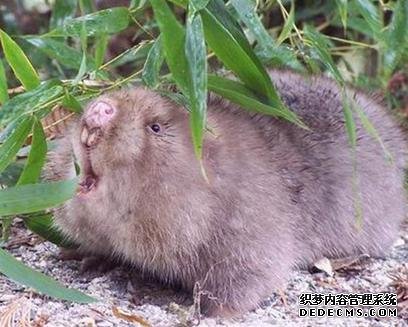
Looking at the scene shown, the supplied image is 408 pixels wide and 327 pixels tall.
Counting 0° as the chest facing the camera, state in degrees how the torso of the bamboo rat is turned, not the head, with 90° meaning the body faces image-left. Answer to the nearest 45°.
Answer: approximately 90°

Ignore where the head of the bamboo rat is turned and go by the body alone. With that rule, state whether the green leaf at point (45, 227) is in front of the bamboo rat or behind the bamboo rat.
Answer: in front

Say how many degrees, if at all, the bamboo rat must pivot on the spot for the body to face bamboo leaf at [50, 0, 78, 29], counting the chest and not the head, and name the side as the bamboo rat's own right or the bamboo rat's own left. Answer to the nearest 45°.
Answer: approximately 45° to the bamboo rat's own right

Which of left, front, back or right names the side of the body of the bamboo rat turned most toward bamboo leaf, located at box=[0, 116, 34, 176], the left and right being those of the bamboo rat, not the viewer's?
front
